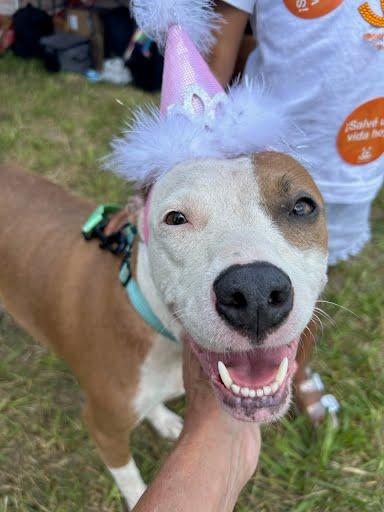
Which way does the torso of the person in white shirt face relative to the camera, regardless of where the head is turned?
toward the camera

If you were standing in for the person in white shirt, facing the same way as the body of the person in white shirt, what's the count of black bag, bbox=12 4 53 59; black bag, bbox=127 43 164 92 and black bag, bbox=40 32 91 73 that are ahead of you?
0

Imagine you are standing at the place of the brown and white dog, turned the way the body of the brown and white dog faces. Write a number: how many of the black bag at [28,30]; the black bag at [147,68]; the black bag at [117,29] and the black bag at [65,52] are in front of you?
0

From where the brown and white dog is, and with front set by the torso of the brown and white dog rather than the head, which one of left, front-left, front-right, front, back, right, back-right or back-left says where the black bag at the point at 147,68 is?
back-left

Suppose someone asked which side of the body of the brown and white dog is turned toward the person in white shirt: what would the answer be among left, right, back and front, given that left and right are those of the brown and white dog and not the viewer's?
left

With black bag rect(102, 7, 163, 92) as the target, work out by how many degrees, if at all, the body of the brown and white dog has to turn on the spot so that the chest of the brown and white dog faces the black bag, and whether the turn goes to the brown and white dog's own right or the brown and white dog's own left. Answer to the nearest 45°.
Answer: approximately 135° to the brown and white dog's own left

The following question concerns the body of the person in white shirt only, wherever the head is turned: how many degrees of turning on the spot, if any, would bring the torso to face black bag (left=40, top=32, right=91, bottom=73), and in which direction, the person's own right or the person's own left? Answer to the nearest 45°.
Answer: approximately 135° to the person's own right

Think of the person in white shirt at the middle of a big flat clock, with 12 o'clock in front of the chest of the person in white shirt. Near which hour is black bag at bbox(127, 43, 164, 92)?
The black bag is roughly at 5 o'clock from the person in white shirt.

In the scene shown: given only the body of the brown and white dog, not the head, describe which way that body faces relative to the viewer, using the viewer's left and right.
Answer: facing the viewer and to the right of the viewer

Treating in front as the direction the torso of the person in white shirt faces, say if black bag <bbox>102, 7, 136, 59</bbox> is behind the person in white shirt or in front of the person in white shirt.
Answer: behind

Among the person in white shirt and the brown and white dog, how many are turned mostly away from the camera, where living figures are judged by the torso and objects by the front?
0

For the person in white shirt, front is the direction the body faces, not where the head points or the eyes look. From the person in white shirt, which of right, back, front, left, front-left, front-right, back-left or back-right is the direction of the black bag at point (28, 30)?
back-right

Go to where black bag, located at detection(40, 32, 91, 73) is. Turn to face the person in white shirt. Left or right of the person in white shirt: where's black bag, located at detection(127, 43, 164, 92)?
left

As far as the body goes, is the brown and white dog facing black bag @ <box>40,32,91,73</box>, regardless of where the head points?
no

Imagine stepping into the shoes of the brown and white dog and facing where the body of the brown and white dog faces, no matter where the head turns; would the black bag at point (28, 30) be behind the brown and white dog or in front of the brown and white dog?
behind
